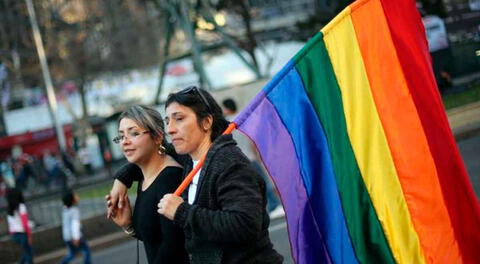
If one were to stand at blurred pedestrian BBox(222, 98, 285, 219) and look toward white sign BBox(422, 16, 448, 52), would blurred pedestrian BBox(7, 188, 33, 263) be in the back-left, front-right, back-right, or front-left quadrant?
back-left

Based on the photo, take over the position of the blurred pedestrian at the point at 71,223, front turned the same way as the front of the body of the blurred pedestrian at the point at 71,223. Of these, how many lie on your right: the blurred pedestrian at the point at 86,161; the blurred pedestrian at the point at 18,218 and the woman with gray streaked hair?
1

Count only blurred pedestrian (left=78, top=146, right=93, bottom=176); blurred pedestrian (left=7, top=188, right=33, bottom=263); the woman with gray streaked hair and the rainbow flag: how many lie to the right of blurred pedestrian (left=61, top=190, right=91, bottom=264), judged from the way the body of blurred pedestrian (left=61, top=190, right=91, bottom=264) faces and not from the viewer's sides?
2
